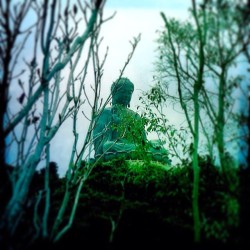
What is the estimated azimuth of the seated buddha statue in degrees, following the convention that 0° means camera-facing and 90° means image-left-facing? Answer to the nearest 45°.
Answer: approximately 315°
